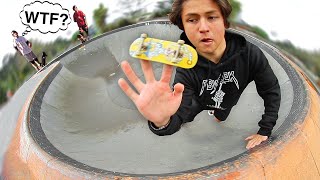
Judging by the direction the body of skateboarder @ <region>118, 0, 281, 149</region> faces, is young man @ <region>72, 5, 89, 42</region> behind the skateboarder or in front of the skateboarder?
behind

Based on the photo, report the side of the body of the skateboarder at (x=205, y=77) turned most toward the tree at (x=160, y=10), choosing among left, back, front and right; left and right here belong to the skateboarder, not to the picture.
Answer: back

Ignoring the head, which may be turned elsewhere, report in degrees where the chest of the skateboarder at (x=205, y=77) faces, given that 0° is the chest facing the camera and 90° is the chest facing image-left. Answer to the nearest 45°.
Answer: approximately 0°

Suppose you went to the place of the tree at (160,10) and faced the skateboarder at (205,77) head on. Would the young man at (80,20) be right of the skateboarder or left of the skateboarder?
right

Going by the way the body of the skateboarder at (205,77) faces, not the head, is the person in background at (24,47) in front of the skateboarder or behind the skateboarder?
behind
